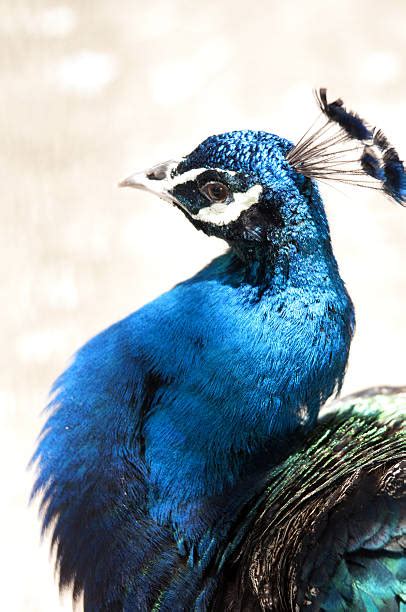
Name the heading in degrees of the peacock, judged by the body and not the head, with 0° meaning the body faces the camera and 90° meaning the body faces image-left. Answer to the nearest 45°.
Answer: approximately 90°
